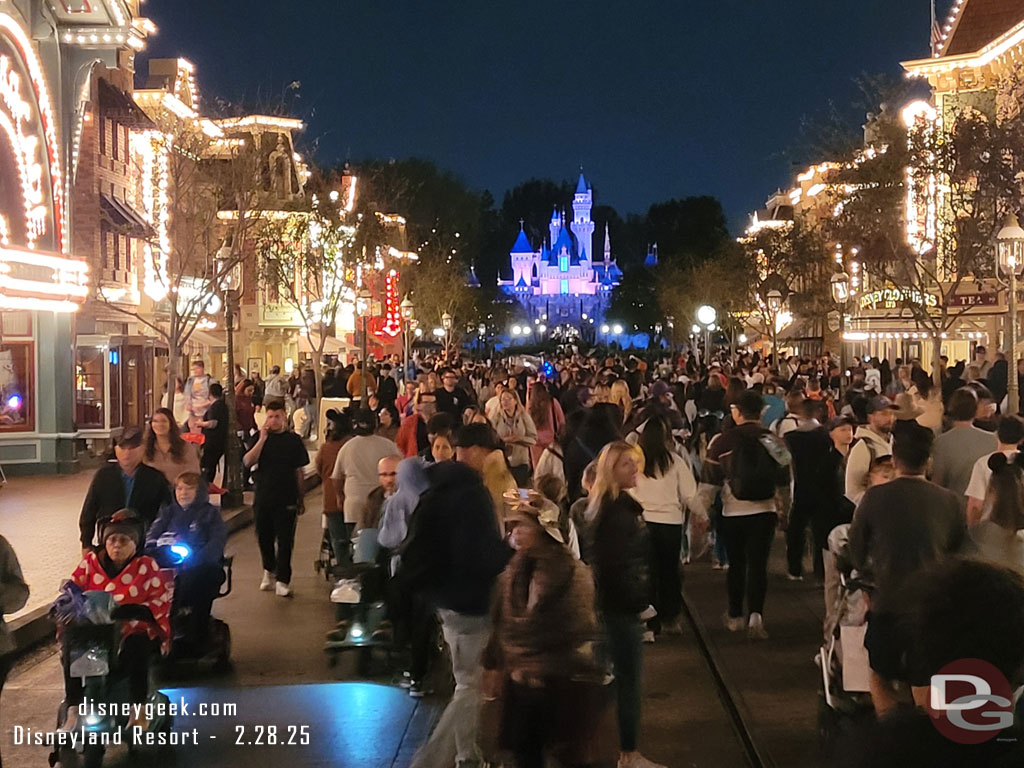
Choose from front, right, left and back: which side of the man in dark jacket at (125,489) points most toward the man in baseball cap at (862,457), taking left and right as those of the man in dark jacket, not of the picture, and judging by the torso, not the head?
left

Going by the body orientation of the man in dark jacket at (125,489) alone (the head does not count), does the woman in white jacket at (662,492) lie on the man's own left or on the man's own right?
on the man's own left

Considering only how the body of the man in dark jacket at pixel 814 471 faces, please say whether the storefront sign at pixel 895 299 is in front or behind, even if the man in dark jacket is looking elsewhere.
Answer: in front

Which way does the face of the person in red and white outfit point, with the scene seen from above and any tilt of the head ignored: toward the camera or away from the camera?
toward the camera

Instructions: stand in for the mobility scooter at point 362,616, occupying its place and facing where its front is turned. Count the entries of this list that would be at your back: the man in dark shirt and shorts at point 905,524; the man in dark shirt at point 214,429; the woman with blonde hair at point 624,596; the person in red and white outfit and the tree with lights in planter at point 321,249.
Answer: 2

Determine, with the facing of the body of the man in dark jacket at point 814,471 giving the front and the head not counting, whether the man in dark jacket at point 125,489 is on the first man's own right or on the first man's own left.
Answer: on the first man's own left

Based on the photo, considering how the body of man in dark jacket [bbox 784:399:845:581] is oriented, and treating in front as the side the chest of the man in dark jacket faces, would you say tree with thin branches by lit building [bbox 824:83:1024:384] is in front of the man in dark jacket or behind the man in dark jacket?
in front

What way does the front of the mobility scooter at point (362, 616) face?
toward the camera

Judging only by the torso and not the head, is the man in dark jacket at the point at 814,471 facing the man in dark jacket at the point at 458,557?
no

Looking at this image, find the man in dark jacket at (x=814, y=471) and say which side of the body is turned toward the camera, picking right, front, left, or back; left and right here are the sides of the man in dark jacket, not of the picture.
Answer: back

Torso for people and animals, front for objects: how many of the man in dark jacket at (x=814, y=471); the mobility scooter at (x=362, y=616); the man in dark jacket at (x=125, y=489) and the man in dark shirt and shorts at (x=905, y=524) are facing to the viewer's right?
0

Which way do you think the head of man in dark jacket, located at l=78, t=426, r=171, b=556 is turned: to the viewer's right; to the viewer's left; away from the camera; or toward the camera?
toward the camera

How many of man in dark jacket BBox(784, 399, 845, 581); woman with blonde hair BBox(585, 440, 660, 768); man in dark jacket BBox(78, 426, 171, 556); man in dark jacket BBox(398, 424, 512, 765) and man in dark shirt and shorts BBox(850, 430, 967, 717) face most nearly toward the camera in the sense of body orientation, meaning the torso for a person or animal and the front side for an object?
1

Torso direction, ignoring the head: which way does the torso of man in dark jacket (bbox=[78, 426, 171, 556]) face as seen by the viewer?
toward the camera

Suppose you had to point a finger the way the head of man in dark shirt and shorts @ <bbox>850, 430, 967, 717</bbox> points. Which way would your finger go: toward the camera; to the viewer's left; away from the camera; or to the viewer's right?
away from the camera

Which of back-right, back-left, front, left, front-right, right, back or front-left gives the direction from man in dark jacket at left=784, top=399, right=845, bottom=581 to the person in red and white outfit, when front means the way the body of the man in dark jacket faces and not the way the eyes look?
back-left

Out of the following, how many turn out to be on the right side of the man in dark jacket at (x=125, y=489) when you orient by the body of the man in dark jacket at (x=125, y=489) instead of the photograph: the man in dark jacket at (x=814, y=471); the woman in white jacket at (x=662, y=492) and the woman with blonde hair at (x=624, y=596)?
0

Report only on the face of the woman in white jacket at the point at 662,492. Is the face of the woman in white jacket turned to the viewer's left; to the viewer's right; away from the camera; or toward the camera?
away from the camera

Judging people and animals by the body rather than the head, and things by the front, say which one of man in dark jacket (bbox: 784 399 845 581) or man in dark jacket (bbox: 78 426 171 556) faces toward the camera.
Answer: man in dark jacket (bbox: 78 426 171 556)
